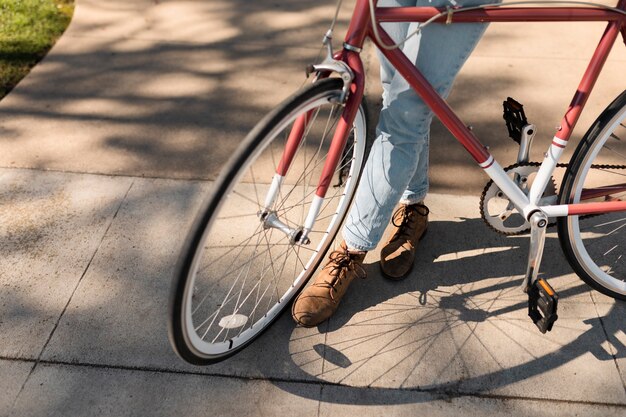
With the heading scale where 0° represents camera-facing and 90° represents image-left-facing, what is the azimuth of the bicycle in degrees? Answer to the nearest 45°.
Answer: approximately 45°
